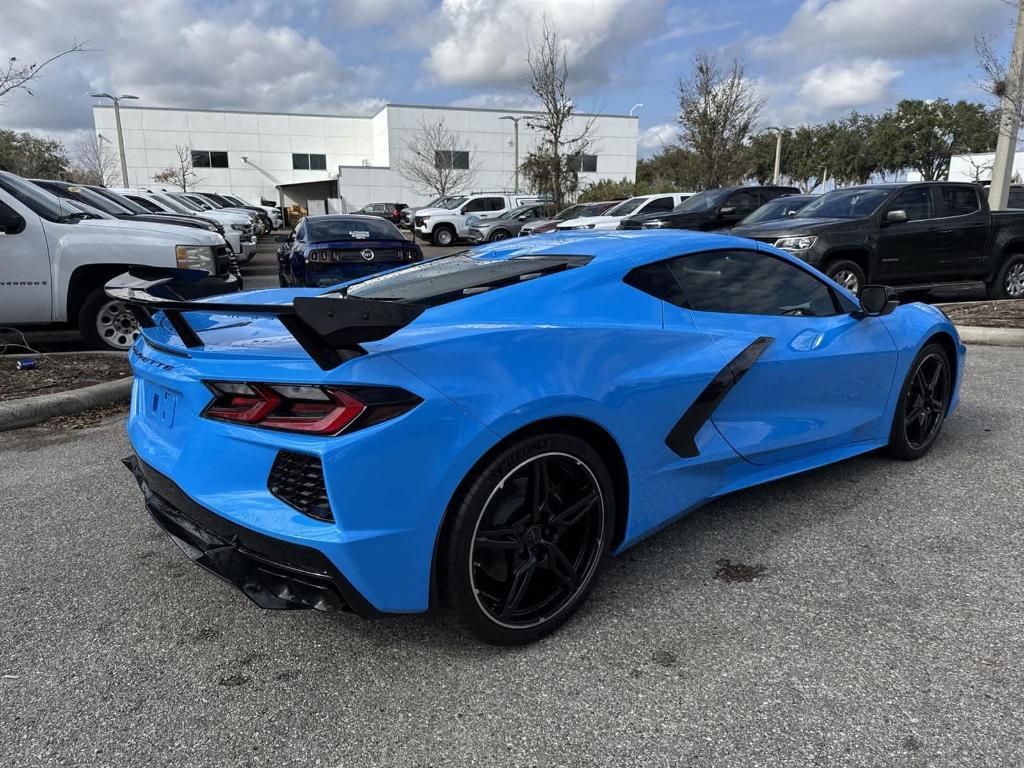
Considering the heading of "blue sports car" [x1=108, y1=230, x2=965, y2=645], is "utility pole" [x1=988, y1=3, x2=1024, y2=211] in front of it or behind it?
in front

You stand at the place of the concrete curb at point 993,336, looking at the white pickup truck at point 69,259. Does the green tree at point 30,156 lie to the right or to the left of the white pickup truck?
right

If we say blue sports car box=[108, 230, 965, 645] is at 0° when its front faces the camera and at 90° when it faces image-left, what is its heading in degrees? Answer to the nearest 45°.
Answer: approximately 225°

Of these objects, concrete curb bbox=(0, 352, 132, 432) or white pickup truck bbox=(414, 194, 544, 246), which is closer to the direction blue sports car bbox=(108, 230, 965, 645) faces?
the white pickup truck

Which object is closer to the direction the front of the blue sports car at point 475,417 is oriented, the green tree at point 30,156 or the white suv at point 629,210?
the white suv

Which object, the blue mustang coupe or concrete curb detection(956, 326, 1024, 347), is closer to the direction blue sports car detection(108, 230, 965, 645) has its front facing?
the concrete curb

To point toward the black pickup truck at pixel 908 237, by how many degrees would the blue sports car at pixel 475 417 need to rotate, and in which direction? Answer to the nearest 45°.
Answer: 0° — it already faces it

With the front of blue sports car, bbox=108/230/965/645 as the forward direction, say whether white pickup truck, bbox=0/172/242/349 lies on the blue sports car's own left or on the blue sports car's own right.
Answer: on the blue sports car's own left

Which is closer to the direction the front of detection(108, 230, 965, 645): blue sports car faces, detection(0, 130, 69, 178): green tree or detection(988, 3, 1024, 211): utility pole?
the utility pole

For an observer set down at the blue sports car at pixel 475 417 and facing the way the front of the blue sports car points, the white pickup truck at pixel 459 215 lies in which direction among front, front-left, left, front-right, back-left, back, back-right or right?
front-left

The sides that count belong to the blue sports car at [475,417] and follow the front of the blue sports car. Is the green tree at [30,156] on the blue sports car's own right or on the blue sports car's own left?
on the blue sports car's own left

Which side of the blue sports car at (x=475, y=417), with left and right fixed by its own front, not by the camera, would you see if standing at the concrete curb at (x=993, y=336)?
front
